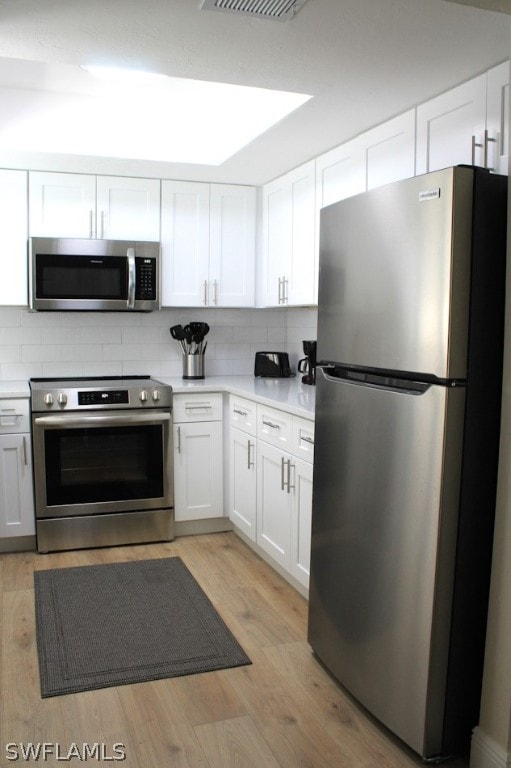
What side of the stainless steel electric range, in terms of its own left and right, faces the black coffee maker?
left

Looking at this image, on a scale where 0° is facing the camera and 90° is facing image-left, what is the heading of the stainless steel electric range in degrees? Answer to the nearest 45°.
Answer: approximately 0°

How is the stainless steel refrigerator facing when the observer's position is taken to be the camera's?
facing the viewer and to the left of the viewer

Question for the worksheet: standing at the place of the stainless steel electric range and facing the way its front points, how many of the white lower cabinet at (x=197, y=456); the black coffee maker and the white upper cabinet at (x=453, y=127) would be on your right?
0

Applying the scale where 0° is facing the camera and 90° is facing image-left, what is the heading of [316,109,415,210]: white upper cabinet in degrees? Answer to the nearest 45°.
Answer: approximately 45°

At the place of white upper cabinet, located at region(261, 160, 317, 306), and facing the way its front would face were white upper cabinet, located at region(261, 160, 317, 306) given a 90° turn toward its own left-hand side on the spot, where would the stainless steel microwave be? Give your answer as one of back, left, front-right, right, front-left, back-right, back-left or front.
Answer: back-right

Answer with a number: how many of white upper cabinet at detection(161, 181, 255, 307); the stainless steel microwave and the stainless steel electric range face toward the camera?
3

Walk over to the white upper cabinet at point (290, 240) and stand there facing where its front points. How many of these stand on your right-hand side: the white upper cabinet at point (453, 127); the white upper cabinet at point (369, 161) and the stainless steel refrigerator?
0

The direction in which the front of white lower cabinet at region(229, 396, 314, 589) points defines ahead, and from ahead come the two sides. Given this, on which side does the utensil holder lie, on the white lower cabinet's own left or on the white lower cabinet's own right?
on the white lower cabinet's own right

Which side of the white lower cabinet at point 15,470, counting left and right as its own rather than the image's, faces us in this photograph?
front

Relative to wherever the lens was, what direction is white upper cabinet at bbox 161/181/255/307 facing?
facing the viewer
